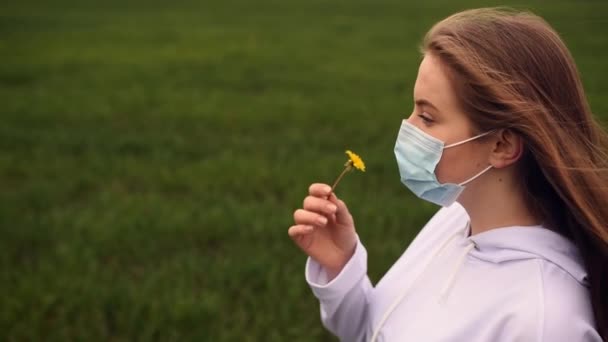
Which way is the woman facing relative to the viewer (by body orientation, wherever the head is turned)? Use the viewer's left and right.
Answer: facing to the left of the viewer

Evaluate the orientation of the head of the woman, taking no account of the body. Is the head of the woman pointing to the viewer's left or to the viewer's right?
to the viewer's left
